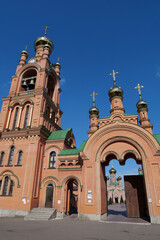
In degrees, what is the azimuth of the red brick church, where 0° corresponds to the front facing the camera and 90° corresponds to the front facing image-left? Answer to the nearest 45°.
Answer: approximately 0°
